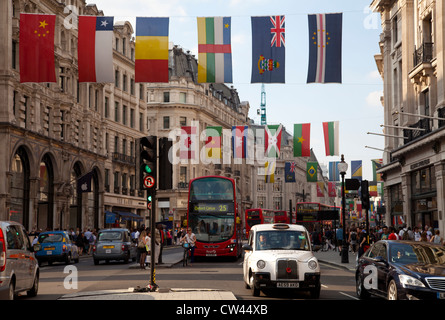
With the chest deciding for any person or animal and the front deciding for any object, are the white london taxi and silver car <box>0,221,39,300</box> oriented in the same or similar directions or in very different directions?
very different directions

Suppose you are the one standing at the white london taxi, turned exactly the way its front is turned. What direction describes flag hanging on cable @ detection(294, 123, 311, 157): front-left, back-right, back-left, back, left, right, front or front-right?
back

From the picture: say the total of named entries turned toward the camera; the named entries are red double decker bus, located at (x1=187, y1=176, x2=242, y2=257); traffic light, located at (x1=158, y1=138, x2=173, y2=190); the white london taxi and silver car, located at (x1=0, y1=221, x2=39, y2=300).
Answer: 2

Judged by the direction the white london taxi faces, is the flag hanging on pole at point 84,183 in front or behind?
behind

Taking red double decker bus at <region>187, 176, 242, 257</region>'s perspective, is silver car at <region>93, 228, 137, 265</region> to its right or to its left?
on its right

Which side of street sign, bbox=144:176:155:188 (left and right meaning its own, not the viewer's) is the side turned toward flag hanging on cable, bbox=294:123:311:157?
back

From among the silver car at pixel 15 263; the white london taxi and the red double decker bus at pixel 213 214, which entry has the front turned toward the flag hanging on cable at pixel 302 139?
the silver car

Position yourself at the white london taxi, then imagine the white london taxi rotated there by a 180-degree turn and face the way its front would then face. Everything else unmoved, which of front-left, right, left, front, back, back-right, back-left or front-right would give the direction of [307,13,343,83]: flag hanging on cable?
front

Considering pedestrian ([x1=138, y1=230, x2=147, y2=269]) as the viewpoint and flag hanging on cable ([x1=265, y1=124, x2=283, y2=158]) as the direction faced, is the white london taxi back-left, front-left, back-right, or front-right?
back-right

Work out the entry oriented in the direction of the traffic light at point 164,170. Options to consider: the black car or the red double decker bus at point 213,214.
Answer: the red double decker bus
